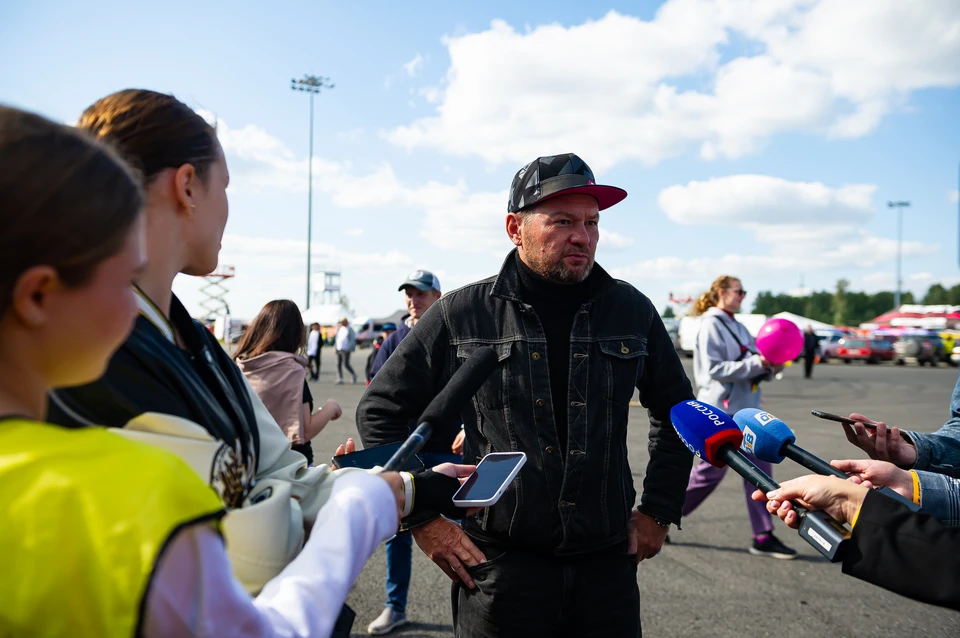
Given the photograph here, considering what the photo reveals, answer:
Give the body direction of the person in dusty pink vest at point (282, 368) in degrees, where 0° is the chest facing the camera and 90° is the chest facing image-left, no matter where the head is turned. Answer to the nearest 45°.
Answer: approximately 225°

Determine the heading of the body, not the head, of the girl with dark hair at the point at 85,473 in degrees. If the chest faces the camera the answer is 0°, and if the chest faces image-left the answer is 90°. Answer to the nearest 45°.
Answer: approximately 225°

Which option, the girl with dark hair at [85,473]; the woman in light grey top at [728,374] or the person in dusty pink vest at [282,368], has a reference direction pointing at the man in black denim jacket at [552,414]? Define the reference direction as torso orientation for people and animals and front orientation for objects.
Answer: the girl with dark hair

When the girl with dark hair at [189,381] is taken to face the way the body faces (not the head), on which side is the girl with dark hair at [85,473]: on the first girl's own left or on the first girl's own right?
on the first girl's own right

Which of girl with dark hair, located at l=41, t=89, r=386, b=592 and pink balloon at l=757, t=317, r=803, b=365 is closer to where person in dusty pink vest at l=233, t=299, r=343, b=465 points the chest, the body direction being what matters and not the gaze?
the pink balloon

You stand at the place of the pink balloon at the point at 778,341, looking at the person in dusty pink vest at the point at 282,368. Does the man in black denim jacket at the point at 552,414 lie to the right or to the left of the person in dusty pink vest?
left

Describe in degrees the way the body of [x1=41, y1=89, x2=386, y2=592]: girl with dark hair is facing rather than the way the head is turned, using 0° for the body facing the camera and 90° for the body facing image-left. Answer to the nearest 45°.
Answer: approximately 270°

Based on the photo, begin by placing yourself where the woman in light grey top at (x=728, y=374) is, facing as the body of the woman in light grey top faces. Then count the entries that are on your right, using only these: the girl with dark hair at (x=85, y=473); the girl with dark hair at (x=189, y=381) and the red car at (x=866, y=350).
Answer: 2

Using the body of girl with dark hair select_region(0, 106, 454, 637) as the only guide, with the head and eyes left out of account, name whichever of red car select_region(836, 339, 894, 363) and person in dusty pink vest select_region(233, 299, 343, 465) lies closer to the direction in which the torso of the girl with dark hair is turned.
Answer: the red car

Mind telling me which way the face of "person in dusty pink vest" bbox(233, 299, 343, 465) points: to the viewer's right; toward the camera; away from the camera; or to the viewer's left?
away from the camera

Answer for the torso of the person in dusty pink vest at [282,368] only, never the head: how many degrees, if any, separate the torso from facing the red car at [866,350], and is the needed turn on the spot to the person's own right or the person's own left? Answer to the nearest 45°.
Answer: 0° — they already face it

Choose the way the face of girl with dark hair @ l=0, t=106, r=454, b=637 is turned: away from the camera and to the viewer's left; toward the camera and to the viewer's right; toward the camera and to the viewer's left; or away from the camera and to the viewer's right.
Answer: away from the camera and to the viewer's right

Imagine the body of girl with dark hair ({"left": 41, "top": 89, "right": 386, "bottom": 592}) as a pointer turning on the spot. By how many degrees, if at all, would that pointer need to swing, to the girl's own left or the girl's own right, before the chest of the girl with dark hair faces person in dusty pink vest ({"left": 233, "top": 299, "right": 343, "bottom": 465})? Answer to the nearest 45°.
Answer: approximately 90° to the girl's own left

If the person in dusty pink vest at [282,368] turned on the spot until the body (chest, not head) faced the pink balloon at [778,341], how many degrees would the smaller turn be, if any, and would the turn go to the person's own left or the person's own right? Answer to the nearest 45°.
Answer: approximately 45° to the person's own right
